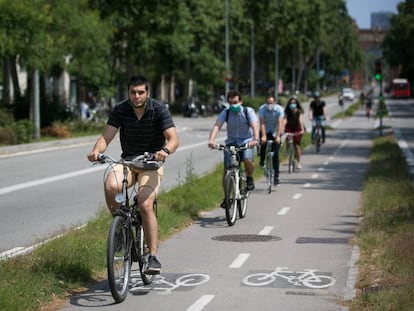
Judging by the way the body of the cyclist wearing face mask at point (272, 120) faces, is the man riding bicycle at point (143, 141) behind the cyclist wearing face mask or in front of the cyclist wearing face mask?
in front

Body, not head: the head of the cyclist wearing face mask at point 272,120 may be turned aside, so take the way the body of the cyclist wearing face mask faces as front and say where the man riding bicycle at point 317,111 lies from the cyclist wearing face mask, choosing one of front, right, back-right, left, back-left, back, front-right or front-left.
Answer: back

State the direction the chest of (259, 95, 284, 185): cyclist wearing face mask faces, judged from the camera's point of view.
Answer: toward the camera

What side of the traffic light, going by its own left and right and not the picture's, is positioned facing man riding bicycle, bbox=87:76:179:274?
front

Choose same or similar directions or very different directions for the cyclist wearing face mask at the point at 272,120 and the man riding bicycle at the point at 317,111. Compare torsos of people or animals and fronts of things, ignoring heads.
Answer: same or similar directions

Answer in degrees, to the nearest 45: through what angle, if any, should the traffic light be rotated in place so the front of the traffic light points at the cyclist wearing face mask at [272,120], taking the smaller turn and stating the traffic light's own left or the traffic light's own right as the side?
0° — it already faces them

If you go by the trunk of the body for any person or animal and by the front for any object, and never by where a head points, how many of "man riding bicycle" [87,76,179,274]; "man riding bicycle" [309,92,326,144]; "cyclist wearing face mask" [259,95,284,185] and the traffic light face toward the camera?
4

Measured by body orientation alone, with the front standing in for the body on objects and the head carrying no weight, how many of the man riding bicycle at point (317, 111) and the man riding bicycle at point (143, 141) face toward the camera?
2

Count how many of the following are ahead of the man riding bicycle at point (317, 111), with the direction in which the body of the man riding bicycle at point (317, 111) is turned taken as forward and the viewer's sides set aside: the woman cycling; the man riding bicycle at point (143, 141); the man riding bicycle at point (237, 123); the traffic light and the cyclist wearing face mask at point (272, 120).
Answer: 4

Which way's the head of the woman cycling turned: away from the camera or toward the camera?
toward the camera

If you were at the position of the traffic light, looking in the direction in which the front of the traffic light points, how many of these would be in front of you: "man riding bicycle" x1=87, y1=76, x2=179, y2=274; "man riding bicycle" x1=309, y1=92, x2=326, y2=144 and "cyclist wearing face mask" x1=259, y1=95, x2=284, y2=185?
3

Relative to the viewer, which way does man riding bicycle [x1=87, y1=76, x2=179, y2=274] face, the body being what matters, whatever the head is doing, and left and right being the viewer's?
facing the viewer

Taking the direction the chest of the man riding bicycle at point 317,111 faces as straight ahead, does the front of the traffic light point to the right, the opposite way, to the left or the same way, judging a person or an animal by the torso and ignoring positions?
the same way

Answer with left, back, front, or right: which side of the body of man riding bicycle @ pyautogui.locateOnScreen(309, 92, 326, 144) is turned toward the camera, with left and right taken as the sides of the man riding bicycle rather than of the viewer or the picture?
front

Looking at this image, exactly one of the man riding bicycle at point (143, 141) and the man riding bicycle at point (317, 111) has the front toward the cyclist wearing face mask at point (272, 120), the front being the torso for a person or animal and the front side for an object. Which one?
the man riding bicycle at point (317, 111)

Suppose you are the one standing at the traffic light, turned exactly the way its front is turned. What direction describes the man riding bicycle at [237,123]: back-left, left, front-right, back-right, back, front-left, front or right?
front

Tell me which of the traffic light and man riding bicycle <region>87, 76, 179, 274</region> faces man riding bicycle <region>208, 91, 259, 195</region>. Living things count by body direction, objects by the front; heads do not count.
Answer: the traffic light
